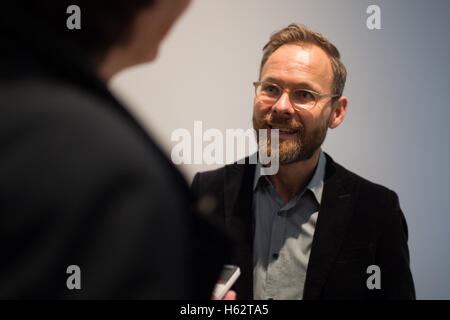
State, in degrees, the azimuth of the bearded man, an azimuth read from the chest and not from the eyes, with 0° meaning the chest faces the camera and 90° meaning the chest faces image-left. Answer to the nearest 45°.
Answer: approximately 45°

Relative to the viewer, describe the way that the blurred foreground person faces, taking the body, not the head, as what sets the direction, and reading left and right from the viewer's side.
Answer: facing away from the viewer and to the right of the viewer

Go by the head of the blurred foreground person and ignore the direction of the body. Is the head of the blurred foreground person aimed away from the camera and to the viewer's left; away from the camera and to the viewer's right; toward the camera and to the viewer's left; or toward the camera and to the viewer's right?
away from the camera and to the viewer's right

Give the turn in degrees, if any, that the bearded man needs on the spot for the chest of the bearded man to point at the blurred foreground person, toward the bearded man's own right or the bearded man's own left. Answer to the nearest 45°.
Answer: approximately 45° to the bearded man's own left
